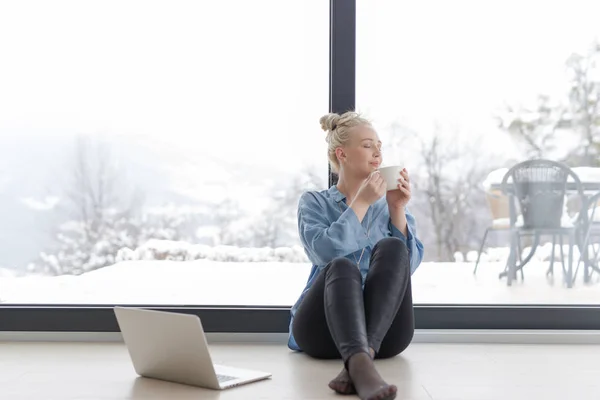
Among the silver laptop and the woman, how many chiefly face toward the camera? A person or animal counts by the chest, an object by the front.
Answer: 1

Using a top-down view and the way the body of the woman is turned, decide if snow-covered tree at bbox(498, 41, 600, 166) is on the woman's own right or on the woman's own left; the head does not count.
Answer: on the woman's own left

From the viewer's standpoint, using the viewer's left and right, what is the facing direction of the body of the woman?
facing the viewer

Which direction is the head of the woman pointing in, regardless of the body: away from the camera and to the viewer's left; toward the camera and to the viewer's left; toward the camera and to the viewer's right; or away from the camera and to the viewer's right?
toward the camera and to the viewer's right

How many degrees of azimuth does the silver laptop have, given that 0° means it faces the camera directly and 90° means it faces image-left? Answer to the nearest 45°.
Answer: approximately 225°

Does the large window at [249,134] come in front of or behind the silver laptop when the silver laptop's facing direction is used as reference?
in front

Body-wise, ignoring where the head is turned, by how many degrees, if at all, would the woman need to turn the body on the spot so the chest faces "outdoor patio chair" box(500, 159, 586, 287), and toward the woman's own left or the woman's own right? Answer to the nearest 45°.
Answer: approximately 135° to the woman's own left

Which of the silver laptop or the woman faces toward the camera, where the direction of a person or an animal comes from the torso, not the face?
the woman

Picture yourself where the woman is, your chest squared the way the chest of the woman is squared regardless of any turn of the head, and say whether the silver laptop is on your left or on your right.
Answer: on your right
